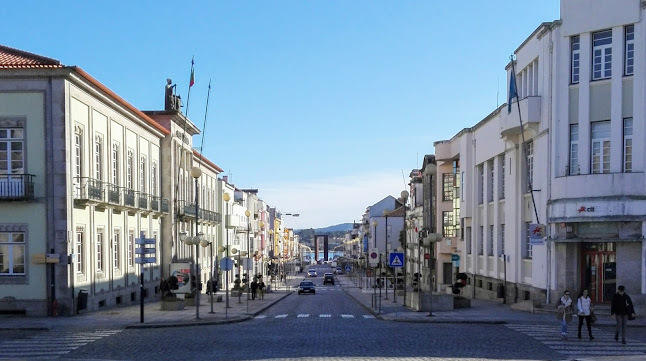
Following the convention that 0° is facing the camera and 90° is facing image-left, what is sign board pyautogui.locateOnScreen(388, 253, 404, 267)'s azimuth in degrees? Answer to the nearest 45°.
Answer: approximately 0°
